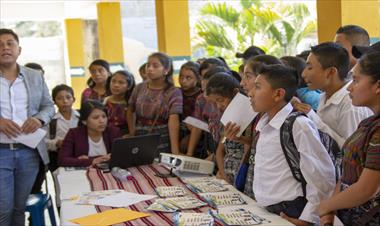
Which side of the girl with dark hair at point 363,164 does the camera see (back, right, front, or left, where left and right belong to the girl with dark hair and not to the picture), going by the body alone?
left

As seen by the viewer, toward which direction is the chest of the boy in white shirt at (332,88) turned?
to the viewer's left

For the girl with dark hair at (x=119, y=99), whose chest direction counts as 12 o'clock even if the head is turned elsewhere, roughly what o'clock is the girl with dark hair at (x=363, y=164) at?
the girl with dark hair at (x=363, y=164) is roughly at 10 o'clock from the girl with dark hair at (x=119, y=99).

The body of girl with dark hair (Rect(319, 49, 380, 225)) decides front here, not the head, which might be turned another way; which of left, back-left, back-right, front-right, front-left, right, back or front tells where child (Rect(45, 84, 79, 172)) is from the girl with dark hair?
front-right

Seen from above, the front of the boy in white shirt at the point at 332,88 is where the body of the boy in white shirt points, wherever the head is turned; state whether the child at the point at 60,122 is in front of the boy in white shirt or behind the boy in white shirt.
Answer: in front

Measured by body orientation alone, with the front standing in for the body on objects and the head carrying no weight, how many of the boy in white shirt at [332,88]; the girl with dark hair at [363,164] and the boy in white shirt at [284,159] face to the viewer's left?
3

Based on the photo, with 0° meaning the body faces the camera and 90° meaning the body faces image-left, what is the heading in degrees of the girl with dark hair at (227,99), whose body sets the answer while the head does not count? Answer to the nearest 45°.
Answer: approximately 45°

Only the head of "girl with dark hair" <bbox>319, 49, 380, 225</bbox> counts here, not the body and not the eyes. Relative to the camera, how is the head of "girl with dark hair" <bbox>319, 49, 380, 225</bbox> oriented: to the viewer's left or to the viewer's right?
to the viewer's left

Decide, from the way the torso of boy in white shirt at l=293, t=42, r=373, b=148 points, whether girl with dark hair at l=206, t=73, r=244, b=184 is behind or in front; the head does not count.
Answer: in front

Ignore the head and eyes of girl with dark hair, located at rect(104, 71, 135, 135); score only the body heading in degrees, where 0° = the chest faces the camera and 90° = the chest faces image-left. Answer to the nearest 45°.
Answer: approximately 45°

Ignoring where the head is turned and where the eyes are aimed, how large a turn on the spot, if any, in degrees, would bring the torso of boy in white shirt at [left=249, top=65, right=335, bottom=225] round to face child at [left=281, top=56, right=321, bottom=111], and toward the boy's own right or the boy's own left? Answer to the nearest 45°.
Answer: approximately 90° to the boy's own right

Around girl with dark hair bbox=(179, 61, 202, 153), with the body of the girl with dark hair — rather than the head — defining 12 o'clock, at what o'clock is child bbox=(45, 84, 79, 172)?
The child is roughly at 2 o'clock from the girl with dark hair.

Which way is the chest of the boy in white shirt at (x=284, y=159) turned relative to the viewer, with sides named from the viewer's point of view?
facing to the left of the viewer

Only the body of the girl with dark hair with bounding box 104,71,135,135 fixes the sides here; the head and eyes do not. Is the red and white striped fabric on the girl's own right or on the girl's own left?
on the girl's own left
